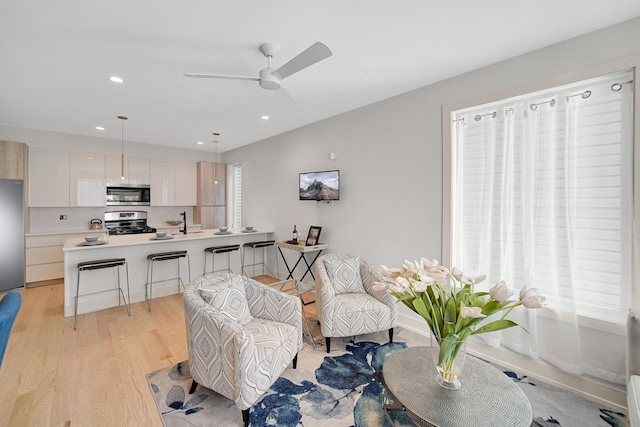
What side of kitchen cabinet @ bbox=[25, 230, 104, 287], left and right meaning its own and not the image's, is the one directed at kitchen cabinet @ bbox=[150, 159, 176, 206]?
left

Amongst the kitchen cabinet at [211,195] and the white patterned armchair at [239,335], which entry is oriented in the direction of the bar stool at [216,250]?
the kitchen cabinet

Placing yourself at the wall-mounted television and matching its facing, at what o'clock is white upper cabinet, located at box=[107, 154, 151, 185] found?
The white upper cabinet is roughly at 2 o'clock from the wall-mounted television.

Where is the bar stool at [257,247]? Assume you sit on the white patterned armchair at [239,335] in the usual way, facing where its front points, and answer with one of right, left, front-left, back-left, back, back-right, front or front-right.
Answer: back-left

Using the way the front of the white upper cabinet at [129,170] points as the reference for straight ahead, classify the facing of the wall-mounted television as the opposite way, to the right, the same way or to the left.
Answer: to the right

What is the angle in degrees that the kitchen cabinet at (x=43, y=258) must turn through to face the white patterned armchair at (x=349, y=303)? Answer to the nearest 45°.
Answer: approximately 45° to its left

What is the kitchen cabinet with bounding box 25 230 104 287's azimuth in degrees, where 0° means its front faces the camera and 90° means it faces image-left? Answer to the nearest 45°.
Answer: approximately 0°

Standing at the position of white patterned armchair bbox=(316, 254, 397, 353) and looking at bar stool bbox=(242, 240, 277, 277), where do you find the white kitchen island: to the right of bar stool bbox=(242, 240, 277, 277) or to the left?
left

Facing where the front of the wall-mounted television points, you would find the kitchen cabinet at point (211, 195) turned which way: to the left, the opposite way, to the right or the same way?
to the left

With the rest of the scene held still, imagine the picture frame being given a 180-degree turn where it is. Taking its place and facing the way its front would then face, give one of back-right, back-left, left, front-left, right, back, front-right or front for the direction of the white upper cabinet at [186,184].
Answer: left

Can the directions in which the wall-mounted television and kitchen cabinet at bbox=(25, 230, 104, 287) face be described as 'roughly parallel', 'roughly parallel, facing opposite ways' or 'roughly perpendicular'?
roughly perpendicular

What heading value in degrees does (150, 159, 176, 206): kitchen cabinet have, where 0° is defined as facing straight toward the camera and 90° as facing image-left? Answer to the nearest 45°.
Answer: approximately 0°

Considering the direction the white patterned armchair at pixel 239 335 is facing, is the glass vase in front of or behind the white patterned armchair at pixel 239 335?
in front

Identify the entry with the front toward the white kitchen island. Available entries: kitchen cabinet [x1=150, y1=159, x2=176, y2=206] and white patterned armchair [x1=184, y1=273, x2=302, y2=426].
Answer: the kitchen cabinet

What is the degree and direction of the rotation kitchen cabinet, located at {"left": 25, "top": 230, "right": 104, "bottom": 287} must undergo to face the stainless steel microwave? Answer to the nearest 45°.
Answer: approximately 90° to its left
